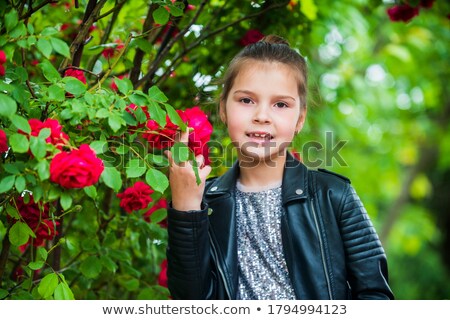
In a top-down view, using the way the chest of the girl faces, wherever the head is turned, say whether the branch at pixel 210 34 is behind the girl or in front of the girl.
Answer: behind

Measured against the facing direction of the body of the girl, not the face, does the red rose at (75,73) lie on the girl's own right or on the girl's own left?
on the girl's own right

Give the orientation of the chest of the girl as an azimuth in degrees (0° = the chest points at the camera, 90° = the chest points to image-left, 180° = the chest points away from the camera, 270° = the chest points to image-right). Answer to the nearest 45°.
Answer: approximately 0°

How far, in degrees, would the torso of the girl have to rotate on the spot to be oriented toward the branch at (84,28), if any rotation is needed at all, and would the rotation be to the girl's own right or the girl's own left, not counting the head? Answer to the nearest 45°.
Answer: approximately 90° to the girl's own right

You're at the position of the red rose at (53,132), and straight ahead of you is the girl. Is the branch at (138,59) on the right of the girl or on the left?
left

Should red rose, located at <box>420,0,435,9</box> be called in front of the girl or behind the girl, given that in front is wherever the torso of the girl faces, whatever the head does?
behind

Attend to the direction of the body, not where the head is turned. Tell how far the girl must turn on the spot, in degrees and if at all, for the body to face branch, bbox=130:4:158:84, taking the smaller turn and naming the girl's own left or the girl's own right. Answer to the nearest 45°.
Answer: approximately 135° to the girl's own right
